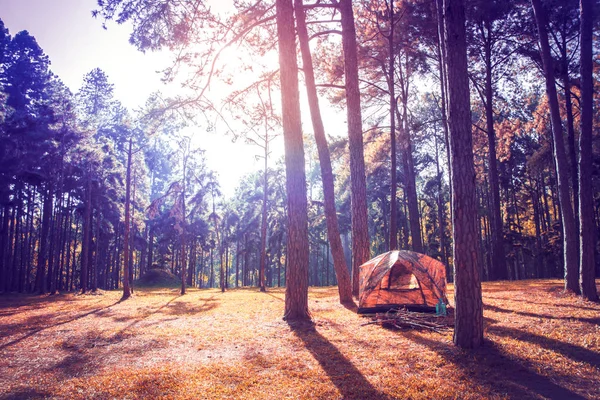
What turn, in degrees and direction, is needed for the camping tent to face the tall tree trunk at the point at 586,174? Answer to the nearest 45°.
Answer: approximately 90° to its left

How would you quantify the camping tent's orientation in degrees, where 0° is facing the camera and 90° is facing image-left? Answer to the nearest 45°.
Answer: approximately 0°
